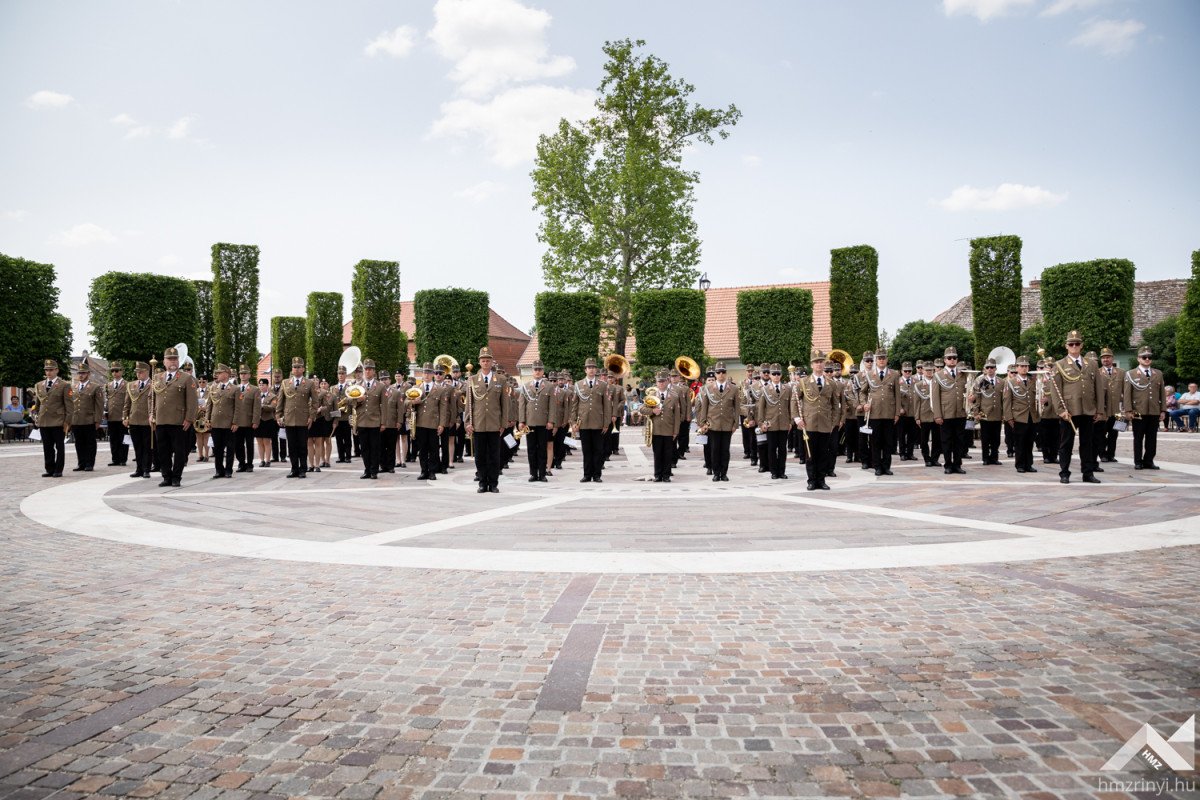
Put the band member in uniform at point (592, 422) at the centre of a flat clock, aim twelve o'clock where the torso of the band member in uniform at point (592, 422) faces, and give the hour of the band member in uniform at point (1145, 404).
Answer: the band member in uniform at point (1145, 404) is roughly at 9 o'clock from the band member in uniform at point (592, 422).

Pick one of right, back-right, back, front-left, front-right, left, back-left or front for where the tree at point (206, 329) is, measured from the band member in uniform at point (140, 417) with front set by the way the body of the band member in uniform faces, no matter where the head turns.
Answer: back

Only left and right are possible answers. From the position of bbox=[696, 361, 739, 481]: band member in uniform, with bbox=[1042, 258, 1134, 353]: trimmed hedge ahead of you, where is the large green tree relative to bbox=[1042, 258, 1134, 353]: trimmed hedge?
left

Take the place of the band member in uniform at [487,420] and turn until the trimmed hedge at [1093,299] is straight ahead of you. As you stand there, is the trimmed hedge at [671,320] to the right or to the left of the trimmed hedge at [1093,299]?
left

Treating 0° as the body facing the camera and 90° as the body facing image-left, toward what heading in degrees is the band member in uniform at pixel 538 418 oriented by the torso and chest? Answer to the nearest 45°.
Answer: approximately 0°

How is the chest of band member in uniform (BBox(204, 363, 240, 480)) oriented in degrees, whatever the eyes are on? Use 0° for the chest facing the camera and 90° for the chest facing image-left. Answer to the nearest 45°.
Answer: approximately 0°
